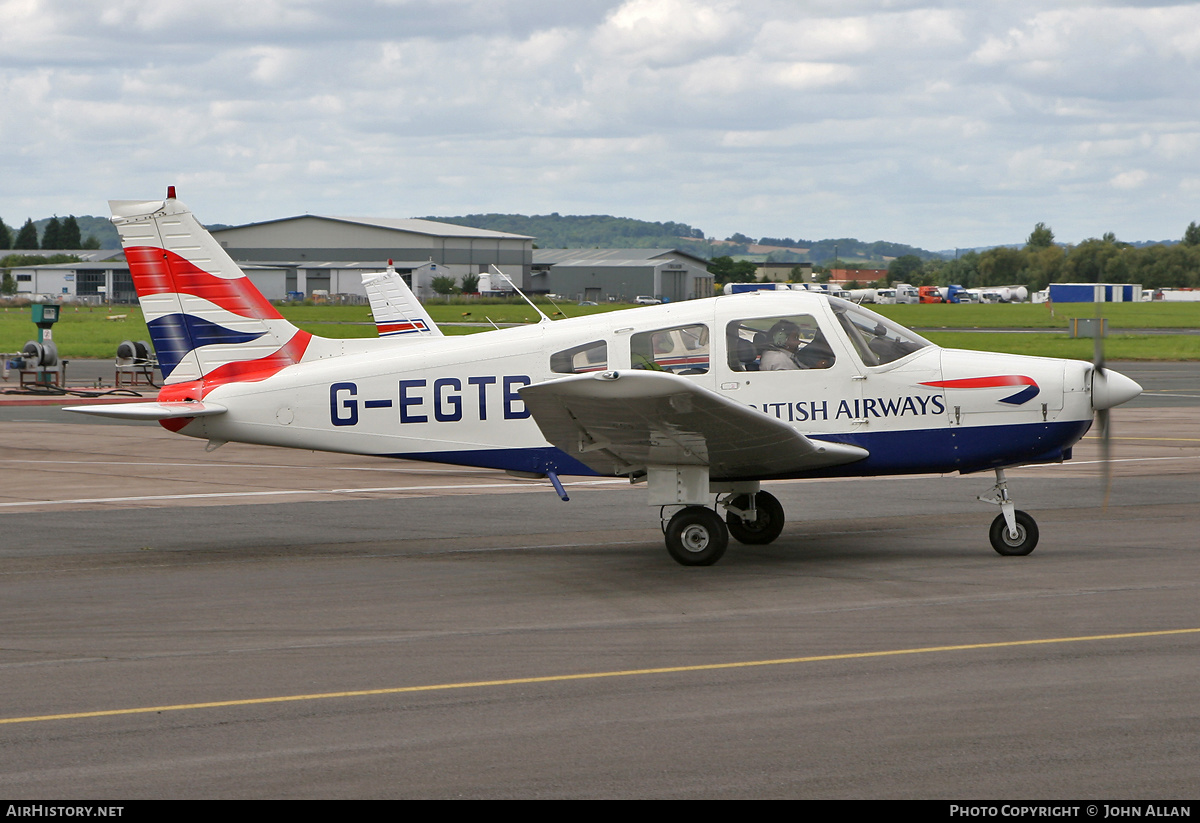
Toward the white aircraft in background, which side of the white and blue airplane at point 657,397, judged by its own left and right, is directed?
left

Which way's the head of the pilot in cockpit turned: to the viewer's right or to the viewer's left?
to the viewer's right

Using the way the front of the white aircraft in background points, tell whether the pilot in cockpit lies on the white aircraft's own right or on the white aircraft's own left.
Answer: on the white aircraft's own right

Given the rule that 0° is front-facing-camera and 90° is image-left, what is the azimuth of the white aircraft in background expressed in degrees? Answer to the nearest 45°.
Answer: approximately 270°

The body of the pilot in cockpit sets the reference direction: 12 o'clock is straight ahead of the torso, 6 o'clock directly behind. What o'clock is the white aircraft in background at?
The white aircraft in background is roughly at 8 o'clock from the pilot in cockpit.

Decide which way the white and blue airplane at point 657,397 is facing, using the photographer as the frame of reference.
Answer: facing to the right of the viewer

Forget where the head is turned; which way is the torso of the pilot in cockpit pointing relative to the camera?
to the viewer's right

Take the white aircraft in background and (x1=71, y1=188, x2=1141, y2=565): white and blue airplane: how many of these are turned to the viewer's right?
2
